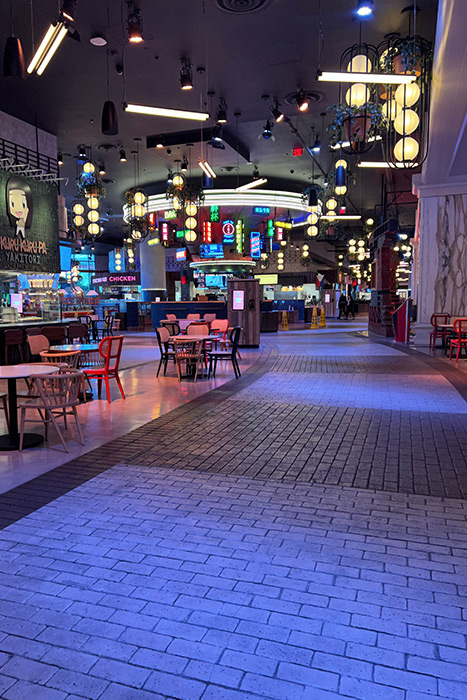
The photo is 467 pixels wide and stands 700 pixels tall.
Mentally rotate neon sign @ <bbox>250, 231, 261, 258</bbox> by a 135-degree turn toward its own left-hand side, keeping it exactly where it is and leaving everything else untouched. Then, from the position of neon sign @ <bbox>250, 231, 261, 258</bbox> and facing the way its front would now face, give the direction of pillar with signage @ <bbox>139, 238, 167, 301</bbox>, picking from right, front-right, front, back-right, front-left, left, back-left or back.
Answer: back-left

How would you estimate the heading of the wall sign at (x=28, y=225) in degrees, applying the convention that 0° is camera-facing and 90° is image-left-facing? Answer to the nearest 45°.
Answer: approximately 315°

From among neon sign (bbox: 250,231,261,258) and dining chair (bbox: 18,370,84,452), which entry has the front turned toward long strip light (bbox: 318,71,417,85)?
the neon sign

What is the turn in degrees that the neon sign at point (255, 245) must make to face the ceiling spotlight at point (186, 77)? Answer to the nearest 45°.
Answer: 0° — it already faces it

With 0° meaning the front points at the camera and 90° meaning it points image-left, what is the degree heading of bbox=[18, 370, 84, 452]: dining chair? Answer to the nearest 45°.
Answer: approximately 135°

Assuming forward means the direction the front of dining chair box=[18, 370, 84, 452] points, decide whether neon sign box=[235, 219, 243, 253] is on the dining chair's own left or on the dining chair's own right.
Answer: on the dining chair's own right

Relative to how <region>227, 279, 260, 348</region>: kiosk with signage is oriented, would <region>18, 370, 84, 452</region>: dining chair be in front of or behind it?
in front

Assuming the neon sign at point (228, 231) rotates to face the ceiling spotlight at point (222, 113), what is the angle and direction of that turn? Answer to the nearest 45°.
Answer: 0° — it already faces it

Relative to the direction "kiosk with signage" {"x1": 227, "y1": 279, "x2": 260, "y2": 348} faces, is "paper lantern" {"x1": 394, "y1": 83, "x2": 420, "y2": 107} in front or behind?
in front

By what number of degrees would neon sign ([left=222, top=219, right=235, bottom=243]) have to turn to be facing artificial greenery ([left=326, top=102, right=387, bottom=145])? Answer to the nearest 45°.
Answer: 0° — it already faces it

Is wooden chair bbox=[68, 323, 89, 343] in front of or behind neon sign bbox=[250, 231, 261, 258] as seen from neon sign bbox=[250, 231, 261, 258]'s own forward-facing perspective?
in front

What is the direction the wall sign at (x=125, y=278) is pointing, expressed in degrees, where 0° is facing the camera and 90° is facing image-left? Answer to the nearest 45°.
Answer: approximately 0°

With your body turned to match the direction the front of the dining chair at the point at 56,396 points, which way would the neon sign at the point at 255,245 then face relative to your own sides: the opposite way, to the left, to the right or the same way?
to the left
